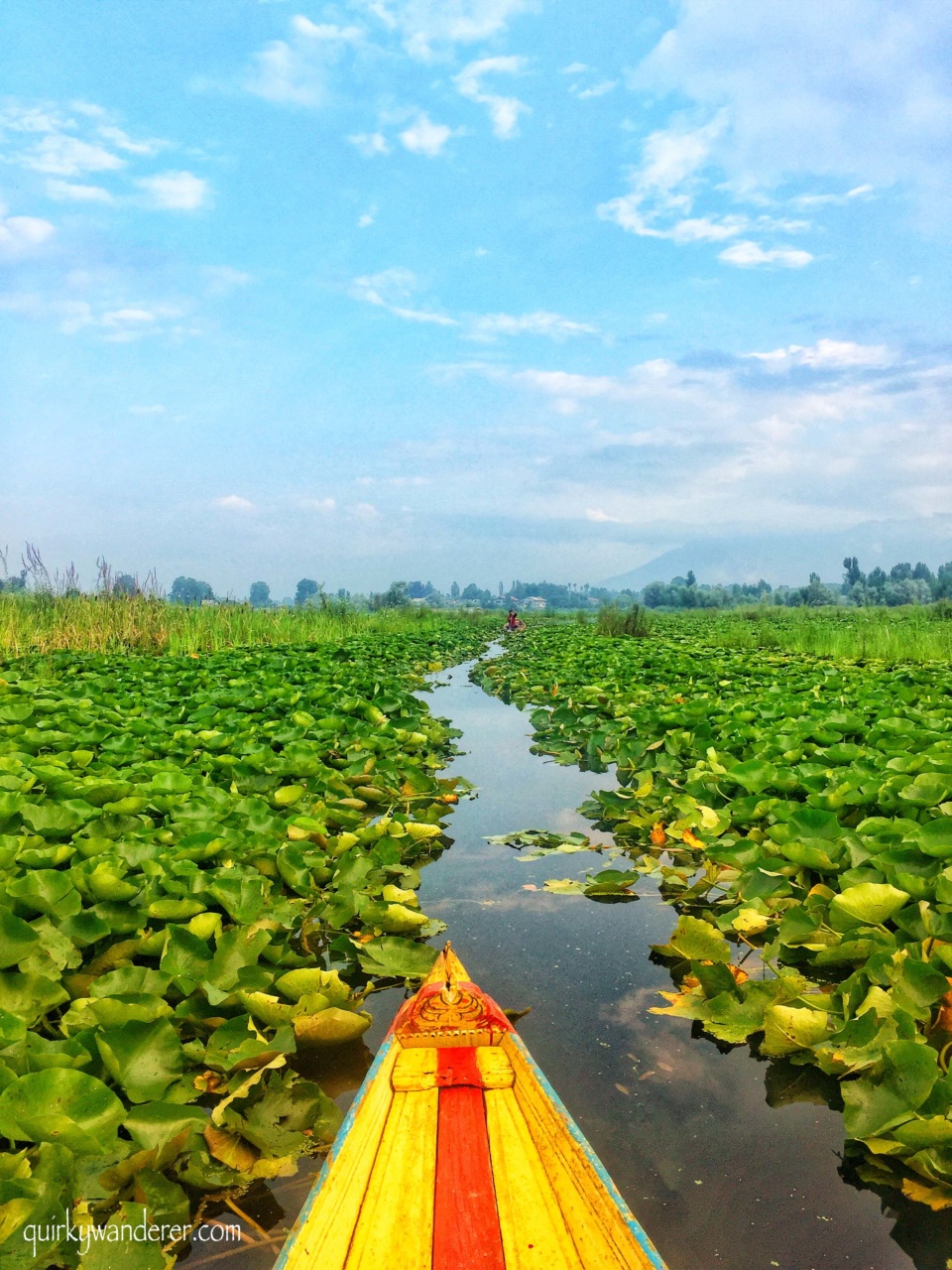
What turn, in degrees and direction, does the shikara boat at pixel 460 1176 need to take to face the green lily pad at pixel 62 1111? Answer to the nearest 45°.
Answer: approximately 90° to its left

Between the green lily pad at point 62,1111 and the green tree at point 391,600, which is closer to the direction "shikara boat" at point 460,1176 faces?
the green tree

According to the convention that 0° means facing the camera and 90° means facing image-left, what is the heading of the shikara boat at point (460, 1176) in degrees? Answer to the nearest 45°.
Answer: approximately 180°

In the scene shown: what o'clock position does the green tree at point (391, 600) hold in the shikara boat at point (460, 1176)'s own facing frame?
The green tree is roughly at 12 o'clock from the shikara boat.
